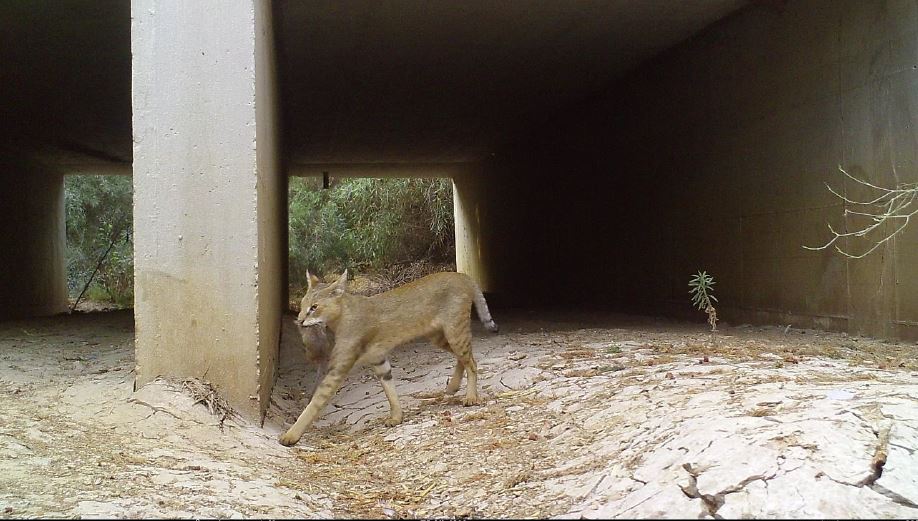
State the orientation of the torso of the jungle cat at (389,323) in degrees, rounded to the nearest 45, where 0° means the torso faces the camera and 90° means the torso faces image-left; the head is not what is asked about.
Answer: approximately 45°

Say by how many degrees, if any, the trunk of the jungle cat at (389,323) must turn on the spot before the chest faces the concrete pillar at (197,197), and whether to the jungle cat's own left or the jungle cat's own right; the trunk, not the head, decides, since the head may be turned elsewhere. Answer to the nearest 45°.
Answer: approximately 45° to the jungle cat's own right

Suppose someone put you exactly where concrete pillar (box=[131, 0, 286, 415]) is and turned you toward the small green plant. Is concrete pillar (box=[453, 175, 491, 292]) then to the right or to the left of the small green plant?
left

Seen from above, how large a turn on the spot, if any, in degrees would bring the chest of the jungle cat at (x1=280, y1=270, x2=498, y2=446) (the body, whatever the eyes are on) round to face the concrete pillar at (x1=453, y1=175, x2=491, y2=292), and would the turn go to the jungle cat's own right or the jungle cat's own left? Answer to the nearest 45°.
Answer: approximately 135° to the jungle cat's own right

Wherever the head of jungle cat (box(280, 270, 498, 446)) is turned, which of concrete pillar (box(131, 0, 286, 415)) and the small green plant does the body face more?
the concrete pillar

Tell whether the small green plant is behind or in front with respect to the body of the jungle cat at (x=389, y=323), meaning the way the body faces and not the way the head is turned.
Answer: behind
